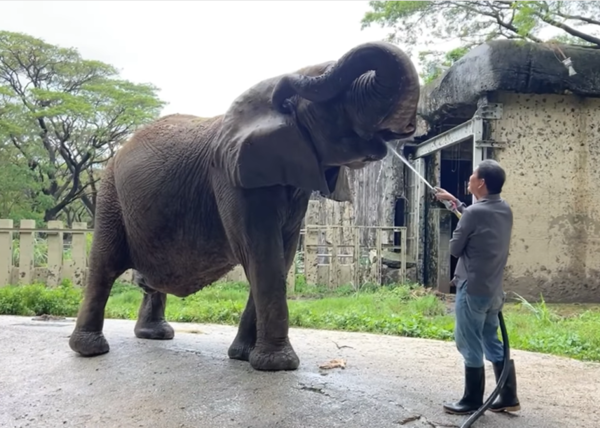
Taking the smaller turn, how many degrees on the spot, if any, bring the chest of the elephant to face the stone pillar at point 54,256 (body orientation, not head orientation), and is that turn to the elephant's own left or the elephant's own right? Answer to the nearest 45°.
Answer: approximately 180°

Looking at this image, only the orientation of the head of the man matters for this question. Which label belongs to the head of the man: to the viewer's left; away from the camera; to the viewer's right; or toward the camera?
to the viewer's left

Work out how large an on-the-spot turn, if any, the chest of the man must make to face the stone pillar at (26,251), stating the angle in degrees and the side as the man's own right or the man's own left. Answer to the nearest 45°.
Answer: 0° — they already face it

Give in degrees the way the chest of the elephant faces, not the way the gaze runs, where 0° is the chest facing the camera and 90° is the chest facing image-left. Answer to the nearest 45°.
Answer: approximately 315°

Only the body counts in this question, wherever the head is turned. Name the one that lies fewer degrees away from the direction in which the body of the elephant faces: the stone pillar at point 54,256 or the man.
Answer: the man

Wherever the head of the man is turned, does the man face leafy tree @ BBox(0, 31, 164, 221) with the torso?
yes

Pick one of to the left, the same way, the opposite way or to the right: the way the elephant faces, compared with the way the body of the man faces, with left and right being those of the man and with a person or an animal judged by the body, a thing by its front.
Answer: the opposite way

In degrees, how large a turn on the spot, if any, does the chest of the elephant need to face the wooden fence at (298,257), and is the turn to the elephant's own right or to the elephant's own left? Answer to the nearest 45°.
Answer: approximately 135° to the elephant's own left

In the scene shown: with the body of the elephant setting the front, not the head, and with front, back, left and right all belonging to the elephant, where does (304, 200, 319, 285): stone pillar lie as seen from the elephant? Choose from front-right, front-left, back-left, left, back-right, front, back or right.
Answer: back-left

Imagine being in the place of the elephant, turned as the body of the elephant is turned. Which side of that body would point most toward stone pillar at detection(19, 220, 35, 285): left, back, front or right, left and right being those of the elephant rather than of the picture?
back

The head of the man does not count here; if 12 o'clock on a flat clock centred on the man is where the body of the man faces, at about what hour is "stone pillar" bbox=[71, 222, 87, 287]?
The stone pillar is roughly at 12 o'clock from the man.

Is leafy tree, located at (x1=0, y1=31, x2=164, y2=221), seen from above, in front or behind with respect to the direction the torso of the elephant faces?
behind

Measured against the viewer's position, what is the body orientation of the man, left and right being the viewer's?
facing away from the viewer and to the left of the viewer
